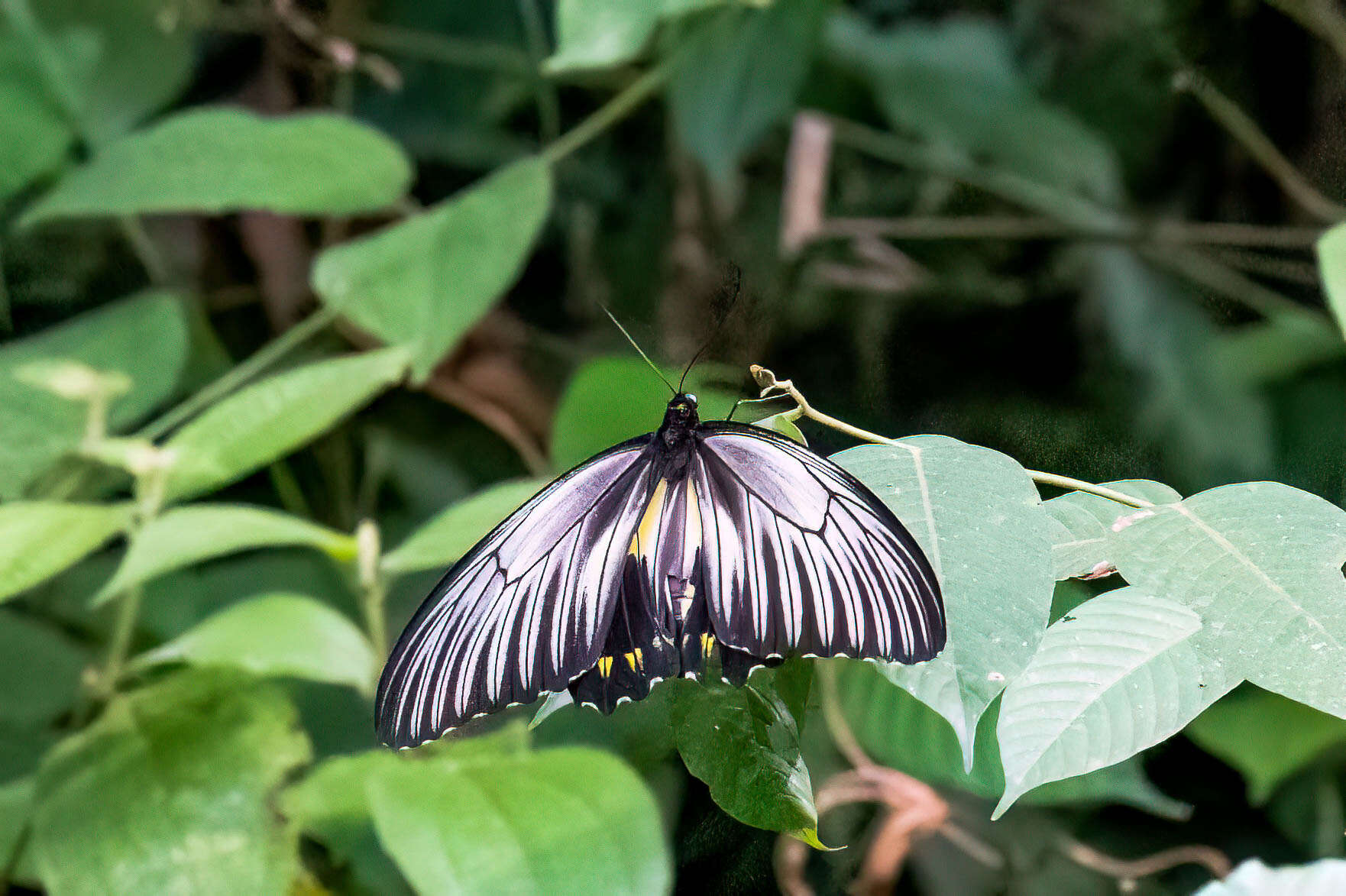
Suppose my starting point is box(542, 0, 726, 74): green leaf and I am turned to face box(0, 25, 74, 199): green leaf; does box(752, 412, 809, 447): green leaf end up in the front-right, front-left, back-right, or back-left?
back-left

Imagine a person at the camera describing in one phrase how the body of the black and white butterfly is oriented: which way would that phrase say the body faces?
away from the camera
